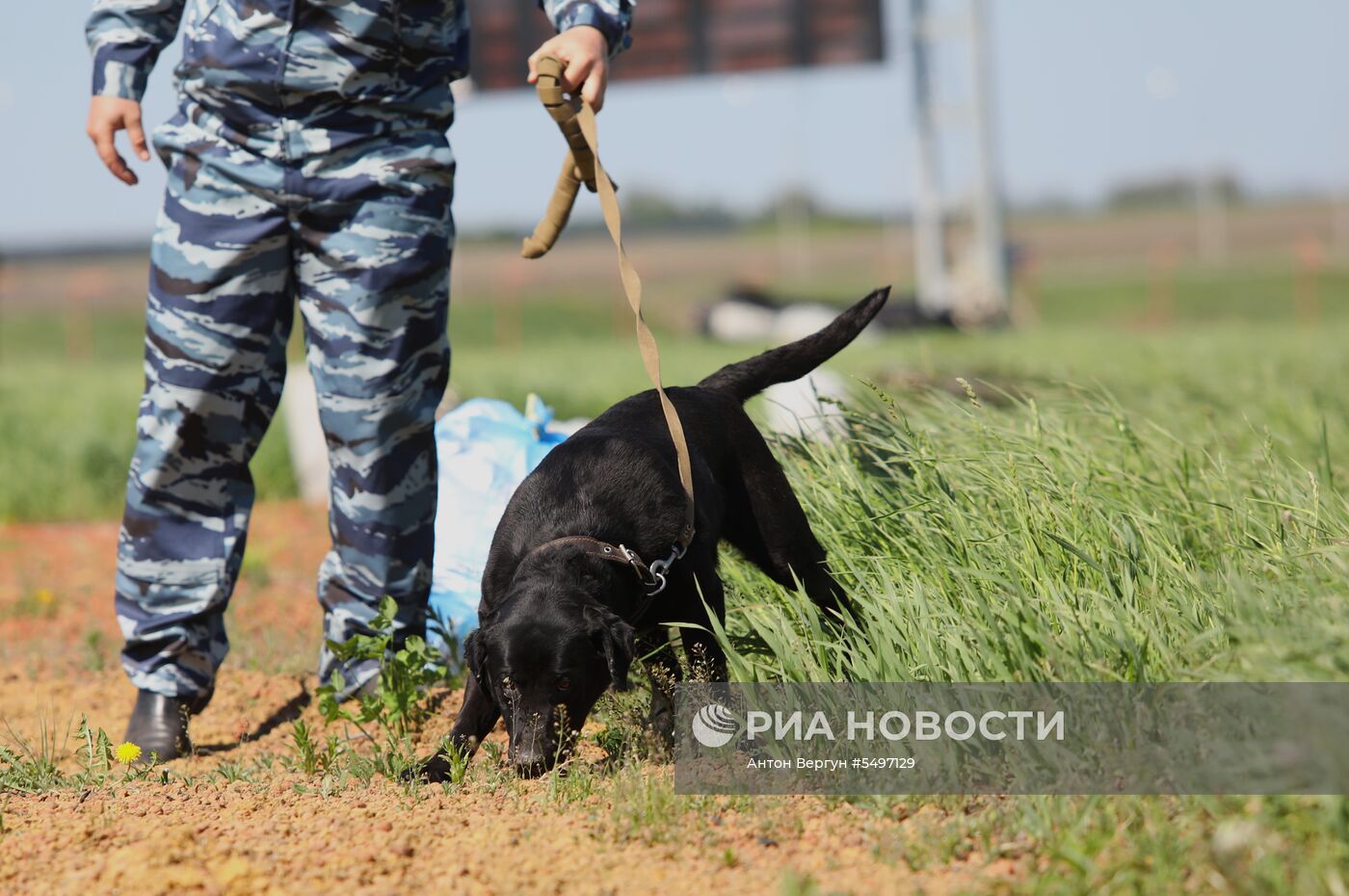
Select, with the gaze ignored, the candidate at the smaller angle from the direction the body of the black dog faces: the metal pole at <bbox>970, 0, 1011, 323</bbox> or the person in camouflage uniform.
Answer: the person in camouflage uniform

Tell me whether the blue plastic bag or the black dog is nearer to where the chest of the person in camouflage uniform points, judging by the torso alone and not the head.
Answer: the black dog

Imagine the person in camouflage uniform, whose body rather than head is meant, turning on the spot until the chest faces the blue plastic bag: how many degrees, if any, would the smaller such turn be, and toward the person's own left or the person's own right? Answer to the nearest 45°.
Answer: approximately 135° to the person's own left

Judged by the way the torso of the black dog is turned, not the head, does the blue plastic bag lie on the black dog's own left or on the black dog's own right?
on the black dog's own right

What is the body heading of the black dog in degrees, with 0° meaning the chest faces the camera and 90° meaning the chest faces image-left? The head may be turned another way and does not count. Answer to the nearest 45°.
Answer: approximately 45°

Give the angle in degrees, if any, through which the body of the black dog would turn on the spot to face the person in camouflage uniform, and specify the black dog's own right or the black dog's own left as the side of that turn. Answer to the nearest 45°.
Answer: approximately 90° to the black dog's own right

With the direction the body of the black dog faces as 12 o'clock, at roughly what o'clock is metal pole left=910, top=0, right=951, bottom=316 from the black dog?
The metal pole is roughly at 5 o'clock from the black dog.
